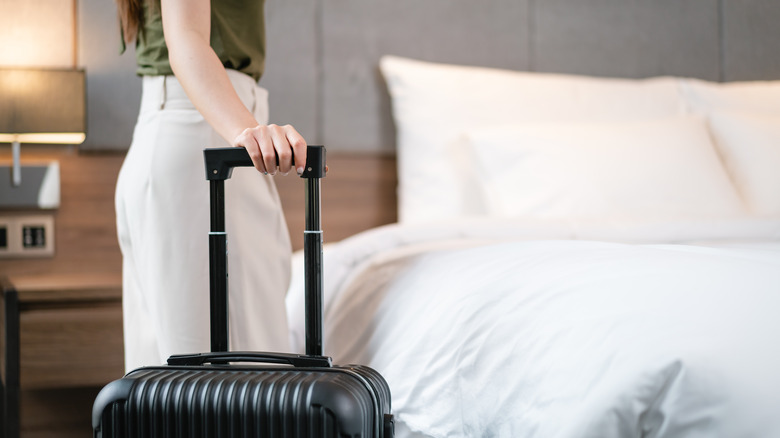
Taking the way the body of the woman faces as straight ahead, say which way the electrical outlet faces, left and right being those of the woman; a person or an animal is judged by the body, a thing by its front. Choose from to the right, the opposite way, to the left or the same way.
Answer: to the right

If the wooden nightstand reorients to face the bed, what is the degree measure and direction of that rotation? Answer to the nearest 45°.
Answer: approximately 45° to its left

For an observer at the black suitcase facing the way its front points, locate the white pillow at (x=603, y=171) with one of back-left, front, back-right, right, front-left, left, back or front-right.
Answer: back-left

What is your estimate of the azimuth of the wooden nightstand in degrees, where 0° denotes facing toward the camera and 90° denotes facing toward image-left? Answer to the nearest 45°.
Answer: approximately 0°

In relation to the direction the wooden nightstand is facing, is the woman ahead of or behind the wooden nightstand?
ahead

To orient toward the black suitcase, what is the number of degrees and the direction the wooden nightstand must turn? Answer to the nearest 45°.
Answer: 0° — it already faces it

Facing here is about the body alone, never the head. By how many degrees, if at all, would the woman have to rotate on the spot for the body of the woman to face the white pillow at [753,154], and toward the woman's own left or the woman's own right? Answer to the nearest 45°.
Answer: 0° — they already face it

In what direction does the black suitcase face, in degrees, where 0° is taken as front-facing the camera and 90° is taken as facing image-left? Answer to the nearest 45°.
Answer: approximately 0°

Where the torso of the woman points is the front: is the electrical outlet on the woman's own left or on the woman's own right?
on the woman's own left

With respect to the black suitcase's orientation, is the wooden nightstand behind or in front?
behind

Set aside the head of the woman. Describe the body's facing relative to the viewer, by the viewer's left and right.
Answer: facing to the right of the viewer

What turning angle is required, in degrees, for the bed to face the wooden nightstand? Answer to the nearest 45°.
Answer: approximately 90° to its right
